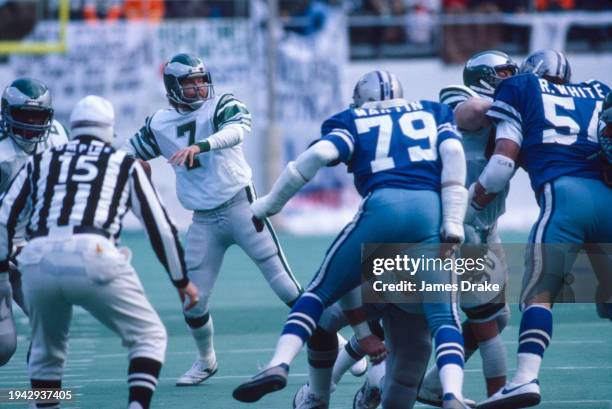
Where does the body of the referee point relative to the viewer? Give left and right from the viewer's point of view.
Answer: facing away from the viewer

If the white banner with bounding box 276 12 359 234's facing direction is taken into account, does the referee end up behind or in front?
in front

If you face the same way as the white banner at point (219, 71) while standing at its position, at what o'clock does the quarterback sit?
The quarterback is roughly at 12 o'clock from the white banner.

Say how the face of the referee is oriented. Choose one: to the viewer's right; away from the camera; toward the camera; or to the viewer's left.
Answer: away from the camera

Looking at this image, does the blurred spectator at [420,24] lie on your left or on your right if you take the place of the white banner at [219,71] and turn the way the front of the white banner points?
on your left

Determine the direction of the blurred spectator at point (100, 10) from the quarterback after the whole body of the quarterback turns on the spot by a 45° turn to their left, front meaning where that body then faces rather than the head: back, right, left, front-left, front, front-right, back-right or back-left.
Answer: back-left

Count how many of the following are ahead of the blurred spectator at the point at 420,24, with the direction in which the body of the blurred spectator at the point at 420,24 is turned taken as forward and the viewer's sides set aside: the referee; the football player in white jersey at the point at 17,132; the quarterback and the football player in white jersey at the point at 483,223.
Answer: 4

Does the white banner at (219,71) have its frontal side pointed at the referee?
yes

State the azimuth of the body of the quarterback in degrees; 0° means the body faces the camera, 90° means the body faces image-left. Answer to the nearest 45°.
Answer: approximately 0°

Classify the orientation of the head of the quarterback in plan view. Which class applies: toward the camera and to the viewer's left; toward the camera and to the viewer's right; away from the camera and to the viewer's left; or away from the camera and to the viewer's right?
toward the camera and to the viewer's right

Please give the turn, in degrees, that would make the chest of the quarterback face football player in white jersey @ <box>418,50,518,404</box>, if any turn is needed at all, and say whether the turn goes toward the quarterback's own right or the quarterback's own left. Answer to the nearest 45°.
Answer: approximately 45° to the quarterback's own left

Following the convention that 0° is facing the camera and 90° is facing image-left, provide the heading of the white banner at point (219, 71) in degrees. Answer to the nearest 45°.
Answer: approximately 0°

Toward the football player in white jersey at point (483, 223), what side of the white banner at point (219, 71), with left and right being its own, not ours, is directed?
front

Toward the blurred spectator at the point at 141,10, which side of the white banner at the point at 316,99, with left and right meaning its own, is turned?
right
